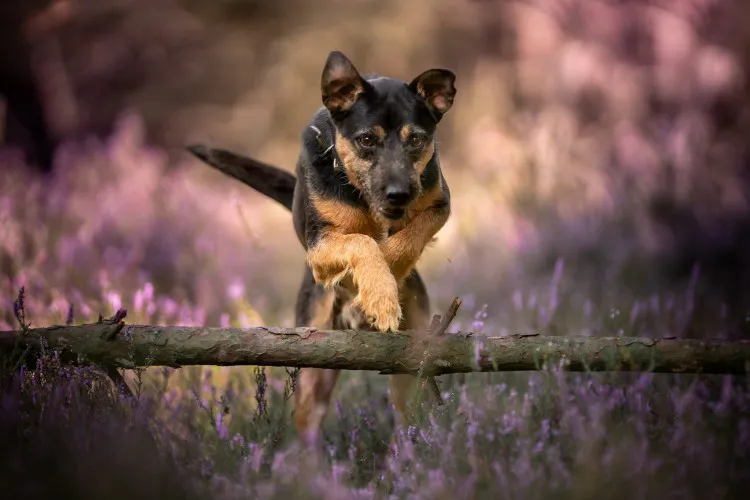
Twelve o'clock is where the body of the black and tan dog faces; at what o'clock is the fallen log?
The fallen log is roughly at 12 o'clock from the black and tan dog.

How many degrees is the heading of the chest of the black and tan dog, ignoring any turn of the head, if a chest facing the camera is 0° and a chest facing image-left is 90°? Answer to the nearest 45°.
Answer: approximately 0°
